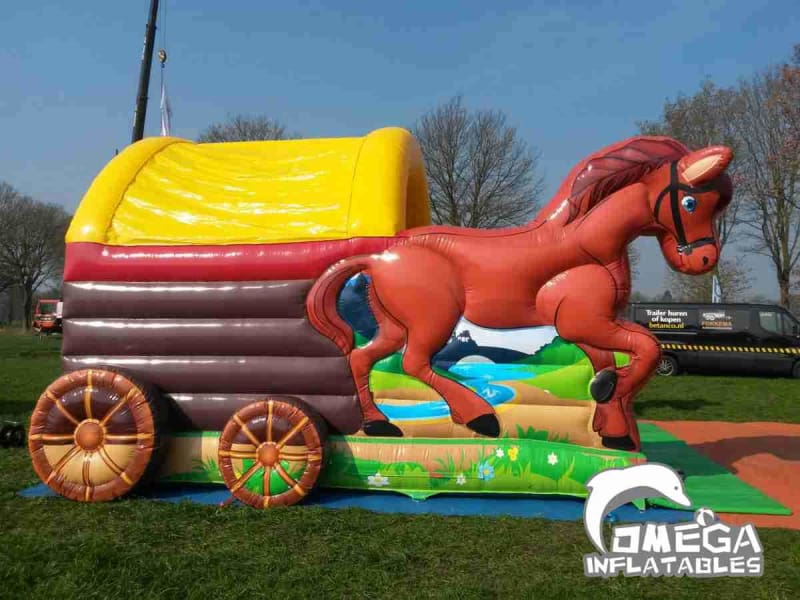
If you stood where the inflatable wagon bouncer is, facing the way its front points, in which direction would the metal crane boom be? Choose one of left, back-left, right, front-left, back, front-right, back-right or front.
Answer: back-left

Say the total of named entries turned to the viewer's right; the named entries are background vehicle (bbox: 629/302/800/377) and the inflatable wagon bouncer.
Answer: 2

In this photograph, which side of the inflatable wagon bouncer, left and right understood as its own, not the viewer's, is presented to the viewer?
right

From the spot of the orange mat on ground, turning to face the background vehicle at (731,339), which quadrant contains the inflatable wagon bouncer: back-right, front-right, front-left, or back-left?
back-left

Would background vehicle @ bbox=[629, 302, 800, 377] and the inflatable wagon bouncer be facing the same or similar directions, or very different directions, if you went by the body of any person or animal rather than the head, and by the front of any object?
same or similar directions

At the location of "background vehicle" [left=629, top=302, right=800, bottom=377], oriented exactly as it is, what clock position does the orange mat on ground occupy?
The orange mat on ground is roughly at 3 o'clock from the background vehicle.

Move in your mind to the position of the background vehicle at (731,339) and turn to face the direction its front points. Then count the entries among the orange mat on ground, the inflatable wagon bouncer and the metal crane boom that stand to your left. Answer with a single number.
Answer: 0

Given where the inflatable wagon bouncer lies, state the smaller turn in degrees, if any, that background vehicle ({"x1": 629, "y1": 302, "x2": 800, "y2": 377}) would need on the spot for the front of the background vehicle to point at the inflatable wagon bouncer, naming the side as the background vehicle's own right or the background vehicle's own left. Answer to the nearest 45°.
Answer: approximately 90° to the background vehicle's own right

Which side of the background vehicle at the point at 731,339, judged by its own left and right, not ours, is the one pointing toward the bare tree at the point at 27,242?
back

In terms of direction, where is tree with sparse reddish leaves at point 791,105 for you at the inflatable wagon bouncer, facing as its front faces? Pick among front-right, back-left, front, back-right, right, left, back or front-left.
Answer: front-left

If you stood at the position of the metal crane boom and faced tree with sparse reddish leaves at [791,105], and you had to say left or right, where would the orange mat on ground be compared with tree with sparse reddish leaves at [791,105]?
right

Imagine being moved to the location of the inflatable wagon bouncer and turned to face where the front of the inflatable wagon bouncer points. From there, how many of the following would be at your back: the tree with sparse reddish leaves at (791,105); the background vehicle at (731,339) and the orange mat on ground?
0

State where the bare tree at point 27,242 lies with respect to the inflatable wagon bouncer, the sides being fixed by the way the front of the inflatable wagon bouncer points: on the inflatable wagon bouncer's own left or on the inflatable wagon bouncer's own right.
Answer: on the inflatable wagon bouncer's own left

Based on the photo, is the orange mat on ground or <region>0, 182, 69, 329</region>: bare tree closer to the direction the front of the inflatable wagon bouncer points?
the orange mat on ground

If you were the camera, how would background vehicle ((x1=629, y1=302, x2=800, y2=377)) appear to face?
facing to the right of the viewer

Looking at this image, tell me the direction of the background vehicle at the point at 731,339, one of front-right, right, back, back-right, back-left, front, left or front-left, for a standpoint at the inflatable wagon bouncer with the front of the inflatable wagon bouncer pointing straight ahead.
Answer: front-left

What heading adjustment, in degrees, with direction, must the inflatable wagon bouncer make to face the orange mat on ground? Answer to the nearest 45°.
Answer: approximately 45° to its left
